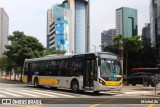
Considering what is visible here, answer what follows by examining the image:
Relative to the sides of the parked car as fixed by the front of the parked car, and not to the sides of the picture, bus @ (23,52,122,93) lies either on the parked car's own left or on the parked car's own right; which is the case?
on the parked car's own left

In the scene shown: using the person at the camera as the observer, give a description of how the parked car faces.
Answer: facing away from the viewer and to the left of the viewer

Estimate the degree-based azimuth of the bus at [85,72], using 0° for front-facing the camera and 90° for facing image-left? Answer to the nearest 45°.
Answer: approximately 315°

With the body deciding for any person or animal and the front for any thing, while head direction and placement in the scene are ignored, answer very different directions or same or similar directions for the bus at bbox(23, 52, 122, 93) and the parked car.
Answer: very different directions
